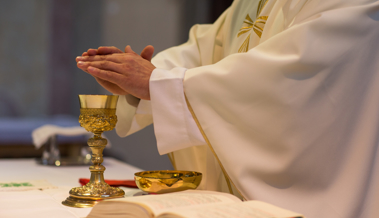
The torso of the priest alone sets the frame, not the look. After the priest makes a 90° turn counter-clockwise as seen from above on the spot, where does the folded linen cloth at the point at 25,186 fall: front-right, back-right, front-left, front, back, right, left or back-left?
back-right

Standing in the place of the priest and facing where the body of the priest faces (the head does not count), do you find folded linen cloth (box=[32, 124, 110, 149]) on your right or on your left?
on your right

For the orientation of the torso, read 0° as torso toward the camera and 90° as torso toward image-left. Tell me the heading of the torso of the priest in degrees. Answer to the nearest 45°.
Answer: approximately 45°
